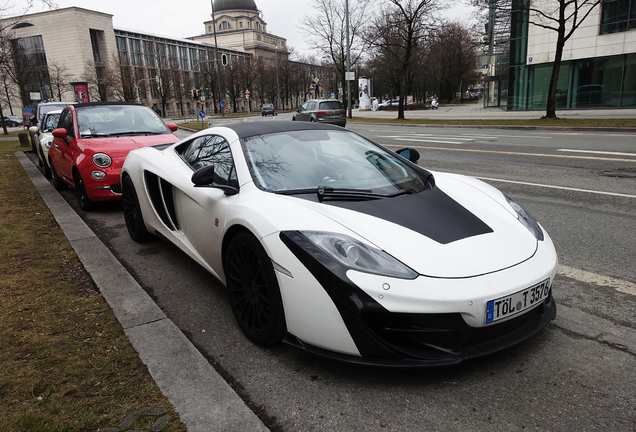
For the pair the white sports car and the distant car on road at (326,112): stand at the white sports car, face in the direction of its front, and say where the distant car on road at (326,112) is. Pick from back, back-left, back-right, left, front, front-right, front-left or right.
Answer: back-left

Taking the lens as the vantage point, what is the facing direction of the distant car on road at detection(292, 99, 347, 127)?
facing away from the viewer and to the left of the viewer

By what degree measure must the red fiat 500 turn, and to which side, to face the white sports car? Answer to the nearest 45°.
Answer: approximately 45° to its right

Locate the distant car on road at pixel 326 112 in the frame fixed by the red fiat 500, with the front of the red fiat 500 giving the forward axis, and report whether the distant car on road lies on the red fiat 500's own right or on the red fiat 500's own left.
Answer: on the red fiat 500's own left

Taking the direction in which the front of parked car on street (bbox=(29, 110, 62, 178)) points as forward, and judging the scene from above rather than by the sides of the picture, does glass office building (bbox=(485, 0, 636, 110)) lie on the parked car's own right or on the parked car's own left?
on the parked car's own left

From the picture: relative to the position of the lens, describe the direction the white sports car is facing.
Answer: facing the viewer and to the right of the viewer

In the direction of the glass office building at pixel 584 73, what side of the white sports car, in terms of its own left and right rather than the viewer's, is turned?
left

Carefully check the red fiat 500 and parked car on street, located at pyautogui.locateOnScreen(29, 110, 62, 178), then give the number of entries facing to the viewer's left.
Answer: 0

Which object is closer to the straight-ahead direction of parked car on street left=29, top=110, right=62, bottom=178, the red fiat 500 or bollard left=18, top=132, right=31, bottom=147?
the red fiat 500

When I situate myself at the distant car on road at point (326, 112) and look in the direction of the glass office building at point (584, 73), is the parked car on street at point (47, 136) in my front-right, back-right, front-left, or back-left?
back-right

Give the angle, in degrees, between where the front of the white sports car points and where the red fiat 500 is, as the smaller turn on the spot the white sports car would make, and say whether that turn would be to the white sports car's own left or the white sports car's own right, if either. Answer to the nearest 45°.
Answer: approximately 180°

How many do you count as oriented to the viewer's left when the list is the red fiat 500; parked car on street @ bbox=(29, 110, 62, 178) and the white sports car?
0

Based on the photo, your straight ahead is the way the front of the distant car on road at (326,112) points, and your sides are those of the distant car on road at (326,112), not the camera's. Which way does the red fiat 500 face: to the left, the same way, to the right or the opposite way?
the opposite way

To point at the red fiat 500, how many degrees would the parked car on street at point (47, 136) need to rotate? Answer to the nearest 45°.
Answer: approximately 45° to its right
